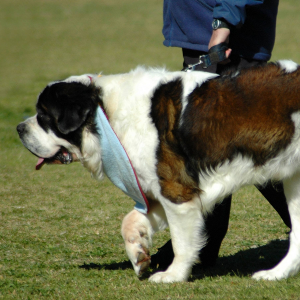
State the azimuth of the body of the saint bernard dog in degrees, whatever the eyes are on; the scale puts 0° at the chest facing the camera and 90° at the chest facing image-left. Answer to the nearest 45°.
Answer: approximately 90°
